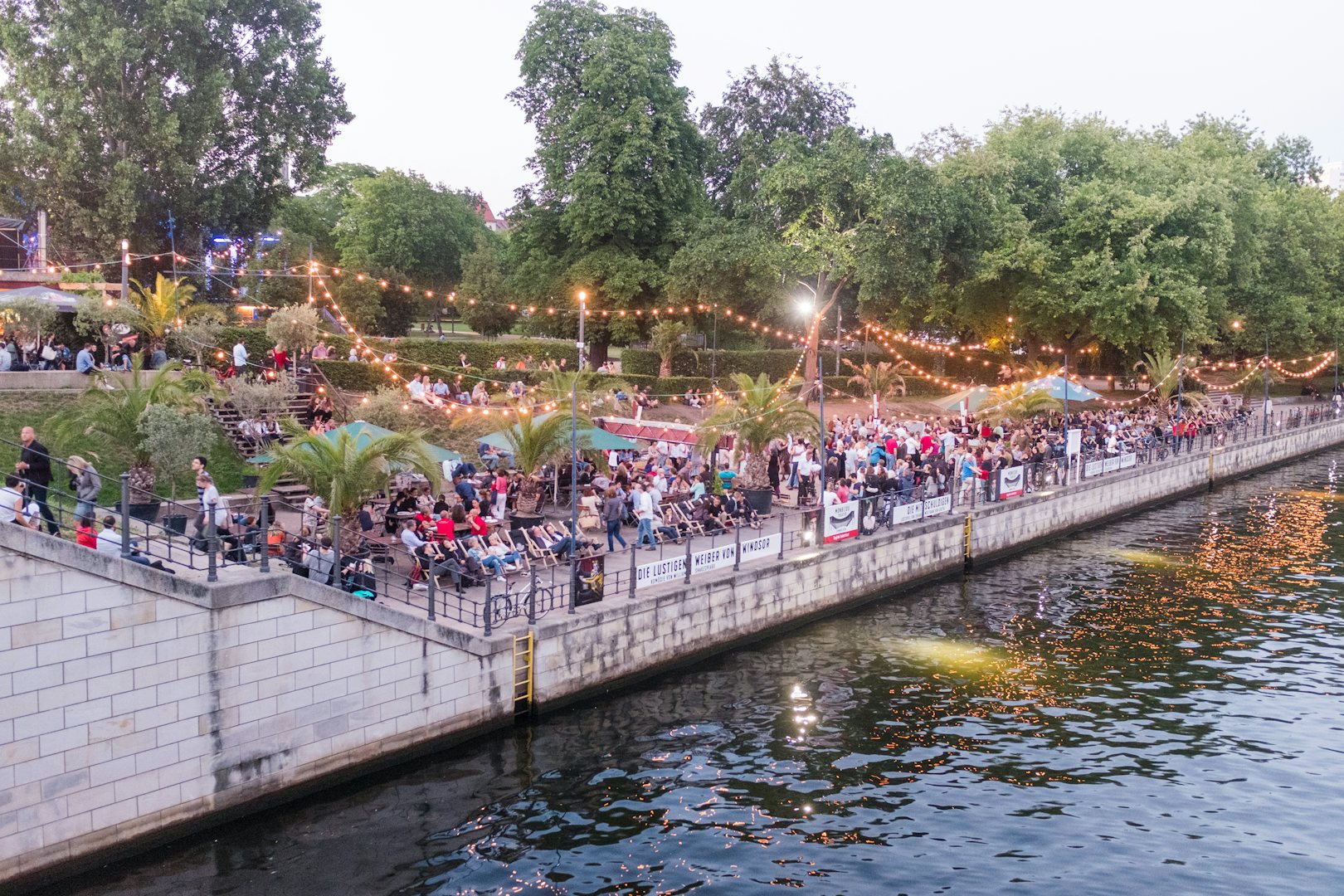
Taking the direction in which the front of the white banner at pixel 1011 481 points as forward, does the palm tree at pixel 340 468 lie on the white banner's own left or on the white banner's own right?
on the white banner's own right

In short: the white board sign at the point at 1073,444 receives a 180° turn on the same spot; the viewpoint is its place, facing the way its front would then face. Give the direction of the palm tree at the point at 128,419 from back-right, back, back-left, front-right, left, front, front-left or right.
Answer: left

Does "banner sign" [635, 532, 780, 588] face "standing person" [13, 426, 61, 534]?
no

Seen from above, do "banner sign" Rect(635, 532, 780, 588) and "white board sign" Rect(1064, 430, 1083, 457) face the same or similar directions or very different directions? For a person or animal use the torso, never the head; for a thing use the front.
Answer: same or similar directions

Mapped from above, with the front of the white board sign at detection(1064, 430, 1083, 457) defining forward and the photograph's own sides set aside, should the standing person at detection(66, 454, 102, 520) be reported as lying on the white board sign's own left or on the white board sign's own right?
on the white board sign's own right

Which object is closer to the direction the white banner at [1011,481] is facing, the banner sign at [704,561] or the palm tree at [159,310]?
the banner sign

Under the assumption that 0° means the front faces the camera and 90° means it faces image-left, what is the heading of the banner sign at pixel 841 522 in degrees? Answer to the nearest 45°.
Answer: approximately 315°

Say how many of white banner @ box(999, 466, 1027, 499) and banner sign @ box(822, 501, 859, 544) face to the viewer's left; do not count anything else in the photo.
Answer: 0

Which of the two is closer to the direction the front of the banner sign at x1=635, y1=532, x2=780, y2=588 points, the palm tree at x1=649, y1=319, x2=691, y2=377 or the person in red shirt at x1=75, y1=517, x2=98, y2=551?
the person in red shirt

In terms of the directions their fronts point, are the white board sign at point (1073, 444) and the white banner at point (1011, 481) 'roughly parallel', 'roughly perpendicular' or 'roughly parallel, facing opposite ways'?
roughly parallel

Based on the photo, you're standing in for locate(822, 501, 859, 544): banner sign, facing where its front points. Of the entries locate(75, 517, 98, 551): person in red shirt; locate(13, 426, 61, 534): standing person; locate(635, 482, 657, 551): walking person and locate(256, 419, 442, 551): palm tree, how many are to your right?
4

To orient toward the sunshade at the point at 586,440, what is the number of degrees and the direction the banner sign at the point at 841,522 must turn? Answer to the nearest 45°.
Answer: approximately 135° to its right

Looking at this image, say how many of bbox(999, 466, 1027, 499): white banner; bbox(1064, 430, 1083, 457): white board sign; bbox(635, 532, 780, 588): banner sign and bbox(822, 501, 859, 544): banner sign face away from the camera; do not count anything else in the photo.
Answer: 0

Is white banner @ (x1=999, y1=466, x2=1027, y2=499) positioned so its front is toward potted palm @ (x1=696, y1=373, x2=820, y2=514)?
no

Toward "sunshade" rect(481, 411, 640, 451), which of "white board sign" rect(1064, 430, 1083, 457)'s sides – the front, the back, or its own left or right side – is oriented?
right

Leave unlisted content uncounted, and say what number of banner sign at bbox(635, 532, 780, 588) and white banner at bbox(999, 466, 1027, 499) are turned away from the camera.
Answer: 0

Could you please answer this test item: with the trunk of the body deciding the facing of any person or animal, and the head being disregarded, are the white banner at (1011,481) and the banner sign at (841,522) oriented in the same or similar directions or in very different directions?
same or similar directions

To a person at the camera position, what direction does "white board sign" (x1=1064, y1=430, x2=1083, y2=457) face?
facing the viewer and to the right of the viewer

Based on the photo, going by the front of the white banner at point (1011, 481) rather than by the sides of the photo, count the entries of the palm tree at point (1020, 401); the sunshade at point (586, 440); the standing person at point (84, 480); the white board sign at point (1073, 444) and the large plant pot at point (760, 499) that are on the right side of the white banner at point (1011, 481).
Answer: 3

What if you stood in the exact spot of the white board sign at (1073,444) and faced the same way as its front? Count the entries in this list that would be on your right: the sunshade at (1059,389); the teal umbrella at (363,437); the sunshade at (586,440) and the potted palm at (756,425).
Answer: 3

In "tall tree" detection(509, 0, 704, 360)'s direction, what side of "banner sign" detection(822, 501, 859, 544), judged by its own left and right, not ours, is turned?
back

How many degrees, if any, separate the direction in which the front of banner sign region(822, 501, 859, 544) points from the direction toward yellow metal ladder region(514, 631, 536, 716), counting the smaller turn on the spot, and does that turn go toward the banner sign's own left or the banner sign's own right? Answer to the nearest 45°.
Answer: approximately 90° to the banner sign's own right
